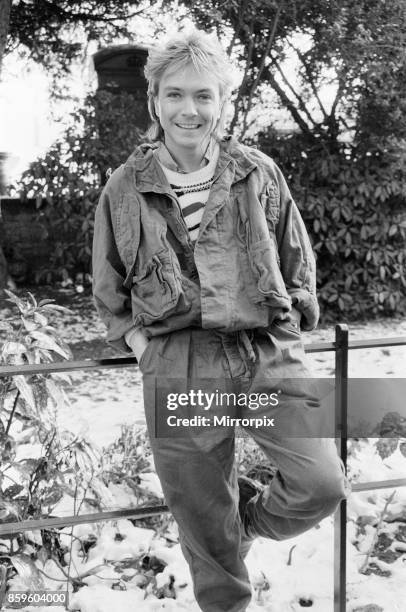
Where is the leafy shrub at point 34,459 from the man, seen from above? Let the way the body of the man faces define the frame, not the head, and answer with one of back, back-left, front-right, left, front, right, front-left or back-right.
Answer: back-right

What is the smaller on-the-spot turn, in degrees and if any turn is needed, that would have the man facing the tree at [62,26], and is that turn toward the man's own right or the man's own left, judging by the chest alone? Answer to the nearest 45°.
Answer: approximately 180°

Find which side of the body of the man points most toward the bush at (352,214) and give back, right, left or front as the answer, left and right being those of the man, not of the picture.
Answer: back

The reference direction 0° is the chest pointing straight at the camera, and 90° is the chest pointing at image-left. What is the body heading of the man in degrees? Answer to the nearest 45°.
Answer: approximately 0°

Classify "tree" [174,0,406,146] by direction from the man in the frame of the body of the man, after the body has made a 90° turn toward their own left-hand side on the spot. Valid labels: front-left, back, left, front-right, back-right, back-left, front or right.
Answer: left

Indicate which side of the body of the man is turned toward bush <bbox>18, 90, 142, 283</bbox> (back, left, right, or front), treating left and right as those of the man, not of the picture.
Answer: back
